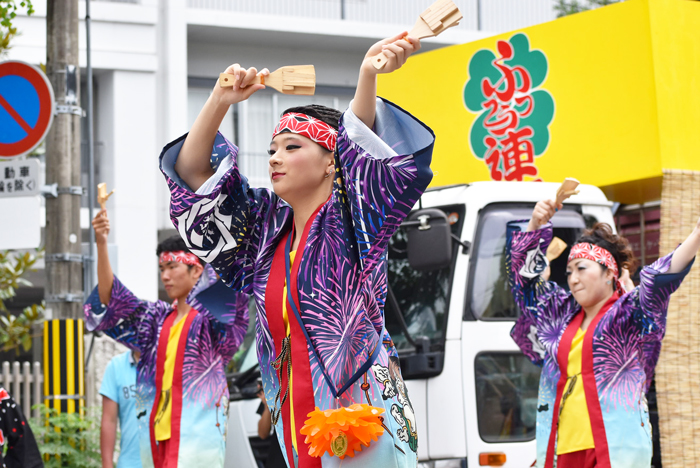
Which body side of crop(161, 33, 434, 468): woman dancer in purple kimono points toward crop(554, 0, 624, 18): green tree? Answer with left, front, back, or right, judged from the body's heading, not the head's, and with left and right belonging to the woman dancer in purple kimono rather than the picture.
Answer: back

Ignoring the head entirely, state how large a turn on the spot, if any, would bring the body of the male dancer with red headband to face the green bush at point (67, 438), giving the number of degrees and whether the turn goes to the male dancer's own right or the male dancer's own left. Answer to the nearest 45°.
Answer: approximately 90° to the male dancer's own right

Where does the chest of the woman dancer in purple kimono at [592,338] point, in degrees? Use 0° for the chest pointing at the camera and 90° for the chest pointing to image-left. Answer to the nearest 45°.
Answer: approximately 45°

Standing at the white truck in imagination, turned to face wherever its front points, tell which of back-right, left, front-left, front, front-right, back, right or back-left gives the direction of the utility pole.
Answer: front-right

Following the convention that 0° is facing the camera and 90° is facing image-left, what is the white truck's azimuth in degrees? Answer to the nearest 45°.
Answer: approximately 45°

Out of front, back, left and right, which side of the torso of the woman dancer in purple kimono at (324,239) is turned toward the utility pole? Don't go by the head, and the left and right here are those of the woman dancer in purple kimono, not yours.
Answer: right

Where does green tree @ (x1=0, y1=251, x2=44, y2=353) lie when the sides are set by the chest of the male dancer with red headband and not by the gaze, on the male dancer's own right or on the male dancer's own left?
on the male dancer's own right

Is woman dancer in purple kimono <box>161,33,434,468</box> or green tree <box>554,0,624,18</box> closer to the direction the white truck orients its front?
the woman dancer in purple kimono

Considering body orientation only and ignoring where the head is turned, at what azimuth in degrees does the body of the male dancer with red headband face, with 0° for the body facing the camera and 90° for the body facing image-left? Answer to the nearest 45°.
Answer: approximately 45°

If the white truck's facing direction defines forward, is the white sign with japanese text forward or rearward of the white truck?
forward

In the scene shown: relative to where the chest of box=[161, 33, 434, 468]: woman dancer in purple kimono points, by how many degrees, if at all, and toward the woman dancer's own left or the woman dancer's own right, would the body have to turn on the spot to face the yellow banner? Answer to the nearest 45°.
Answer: approximately 180°
